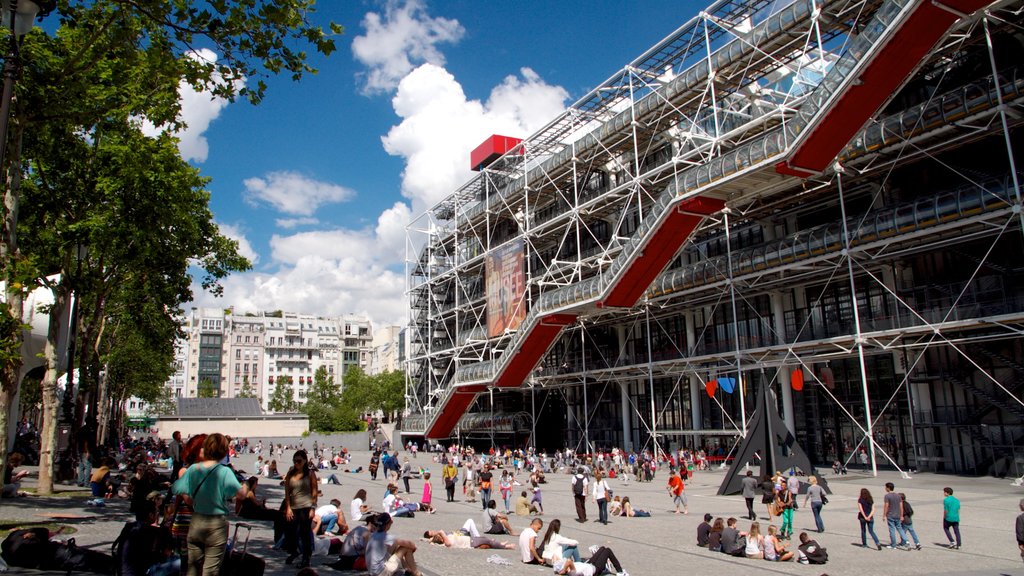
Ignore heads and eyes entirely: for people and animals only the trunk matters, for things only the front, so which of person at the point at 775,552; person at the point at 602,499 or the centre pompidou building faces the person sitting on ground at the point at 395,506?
the centre pompidou building

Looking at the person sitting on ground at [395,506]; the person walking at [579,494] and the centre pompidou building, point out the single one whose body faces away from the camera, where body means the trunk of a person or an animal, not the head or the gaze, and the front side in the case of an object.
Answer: the person walking

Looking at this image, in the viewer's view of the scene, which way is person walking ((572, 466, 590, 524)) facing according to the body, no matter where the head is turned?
away from the camera

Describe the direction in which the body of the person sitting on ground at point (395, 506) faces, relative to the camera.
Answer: to the viewer's right

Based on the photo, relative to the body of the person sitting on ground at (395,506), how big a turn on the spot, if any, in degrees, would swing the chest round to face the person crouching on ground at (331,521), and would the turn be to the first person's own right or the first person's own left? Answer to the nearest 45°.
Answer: approximately 90° to the first person's own right

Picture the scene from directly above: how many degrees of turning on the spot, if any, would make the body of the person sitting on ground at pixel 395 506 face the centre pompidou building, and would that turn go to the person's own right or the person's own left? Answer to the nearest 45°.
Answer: approximately 45° to the person's own left

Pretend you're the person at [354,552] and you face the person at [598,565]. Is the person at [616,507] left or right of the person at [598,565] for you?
left

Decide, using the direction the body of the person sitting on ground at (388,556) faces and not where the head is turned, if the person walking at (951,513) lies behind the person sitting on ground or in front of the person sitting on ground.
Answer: in front

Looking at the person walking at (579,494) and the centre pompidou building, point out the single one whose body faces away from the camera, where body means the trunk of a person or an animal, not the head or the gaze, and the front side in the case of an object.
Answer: the person walking
